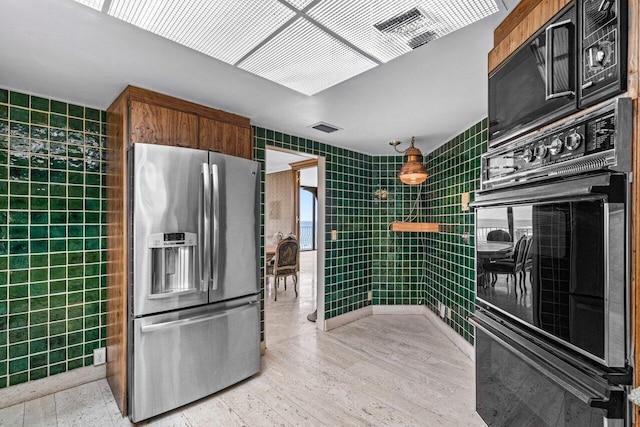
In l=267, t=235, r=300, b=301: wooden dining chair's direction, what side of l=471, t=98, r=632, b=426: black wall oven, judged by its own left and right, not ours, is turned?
right

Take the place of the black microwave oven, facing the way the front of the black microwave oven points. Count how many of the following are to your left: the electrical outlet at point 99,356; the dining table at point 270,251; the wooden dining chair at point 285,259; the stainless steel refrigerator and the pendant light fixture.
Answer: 0

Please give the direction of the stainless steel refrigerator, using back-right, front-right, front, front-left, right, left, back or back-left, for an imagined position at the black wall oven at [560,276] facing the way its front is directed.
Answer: front-right

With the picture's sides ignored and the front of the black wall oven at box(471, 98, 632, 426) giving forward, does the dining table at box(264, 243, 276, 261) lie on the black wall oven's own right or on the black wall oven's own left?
on the black wall oven's own right

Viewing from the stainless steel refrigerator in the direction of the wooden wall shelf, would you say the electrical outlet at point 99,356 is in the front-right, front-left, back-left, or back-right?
back-left

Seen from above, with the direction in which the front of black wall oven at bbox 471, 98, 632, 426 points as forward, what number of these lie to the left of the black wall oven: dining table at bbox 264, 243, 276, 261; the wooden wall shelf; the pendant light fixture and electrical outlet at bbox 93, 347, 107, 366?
0

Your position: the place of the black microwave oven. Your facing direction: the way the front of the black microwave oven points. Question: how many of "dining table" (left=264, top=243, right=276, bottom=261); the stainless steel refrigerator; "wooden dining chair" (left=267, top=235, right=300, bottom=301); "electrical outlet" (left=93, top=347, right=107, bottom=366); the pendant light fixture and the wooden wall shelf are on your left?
0

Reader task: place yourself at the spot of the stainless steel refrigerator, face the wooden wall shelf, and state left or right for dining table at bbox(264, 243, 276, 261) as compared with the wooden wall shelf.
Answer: left

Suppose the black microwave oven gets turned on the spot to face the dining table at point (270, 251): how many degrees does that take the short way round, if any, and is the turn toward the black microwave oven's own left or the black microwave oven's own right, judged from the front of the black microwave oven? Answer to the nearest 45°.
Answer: approximately 90° to the black microwave oven's own right

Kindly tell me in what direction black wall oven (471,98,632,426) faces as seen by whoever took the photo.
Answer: facing the viewer and to the left of the viewer

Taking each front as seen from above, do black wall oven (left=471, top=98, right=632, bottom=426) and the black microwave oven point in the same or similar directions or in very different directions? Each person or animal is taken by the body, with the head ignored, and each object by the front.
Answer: same or similar directions

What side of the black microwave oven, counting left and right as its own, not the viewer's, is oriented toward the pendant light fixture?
right

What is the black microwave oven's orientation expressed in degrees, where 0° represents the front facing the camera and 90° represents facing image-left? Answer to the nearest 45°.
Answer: approximately 45°

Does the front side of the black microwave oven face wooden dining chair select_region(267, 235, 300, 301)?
no

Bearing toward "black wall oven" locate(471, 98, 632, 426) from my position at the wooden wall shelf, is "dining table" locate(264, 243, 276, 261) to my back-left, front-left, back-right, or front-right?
back-right

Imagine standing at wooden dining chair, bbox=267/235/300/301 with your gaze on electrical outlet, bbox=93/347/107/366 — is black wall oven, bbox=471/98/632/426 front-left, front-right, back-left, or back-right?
front-left

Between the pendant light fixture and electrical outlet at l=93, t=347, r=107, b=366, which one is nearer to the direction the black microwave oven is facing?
the electrical outlet

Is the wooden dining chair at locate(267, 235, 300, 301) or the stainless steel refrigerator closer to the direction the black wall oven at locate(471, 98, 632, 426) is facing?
the stainless steel refrigerator

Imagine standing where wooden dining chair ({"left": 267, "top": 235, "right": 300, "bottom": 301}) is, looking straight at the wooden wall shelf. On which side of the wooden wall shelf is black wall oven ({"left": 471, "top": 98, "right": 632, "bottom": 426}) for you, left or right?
right
